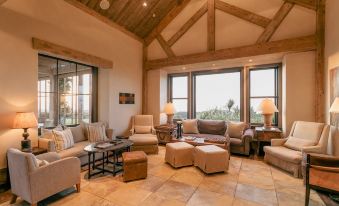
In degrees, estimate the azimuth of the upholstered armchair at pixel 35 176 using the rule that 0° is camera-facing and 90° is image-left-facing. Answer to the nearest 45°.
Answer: approximately 225°

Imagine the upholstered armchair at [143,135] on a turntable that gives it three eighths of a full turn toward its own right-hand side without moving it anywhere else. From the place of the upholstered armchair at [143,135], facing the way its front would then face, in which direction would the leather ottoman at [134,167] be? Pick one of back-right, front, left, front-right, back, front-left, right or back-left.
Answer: back-left

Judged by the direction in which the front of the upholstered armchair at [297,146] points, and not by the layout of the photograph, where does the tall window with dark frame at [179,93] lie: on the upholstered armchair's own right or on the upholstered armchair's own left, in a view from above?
on the upholstered armchair's own right

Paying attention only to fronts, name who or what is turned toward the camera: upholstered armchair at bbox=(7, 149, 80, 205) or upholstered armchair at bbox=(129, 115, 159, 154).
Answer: upholstered armchair at bbox=(129, 115, 159, 154)

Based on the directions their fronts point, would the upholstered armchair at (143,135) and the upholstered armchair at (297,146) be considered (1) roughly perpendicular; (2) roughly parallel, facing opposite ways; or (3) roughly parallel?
roughly perpendicular

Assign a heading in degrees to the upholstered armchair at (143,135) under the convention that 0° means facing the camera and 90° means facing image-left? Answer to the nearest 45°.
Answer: approximately 0°

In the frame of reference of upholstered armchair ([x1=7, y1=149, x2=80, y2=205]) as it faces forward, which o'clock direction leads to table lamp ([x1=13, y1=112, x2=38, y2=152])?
The table lamp is roughly at 10 o'clock from the upholstered armchair.

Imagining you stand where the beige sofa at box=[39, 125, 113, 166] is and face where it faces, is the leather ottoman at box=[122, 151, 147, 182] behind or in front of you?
in front

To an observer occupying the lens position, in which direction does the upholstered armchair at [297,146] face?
facing the viewer and to the left of the viewer

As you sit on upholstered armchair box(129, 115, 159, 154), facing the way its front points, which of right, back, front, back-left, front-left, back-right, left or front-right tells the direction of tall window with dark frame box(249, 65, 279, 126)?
left

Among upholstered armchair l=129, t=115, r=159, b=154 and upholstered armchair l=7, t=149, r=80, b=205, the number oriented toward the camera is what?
1

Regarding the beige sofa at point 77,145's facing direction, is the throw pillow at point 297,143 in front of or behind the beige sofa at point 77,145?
in front

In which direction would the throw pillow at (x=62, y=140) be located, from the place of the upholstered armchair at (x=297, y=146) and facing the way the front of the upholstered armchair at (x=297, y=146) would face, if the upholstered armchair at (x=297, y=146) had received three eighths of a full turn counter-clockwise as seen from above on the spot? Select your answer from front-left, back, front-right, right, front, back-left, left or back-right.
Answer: back-right
